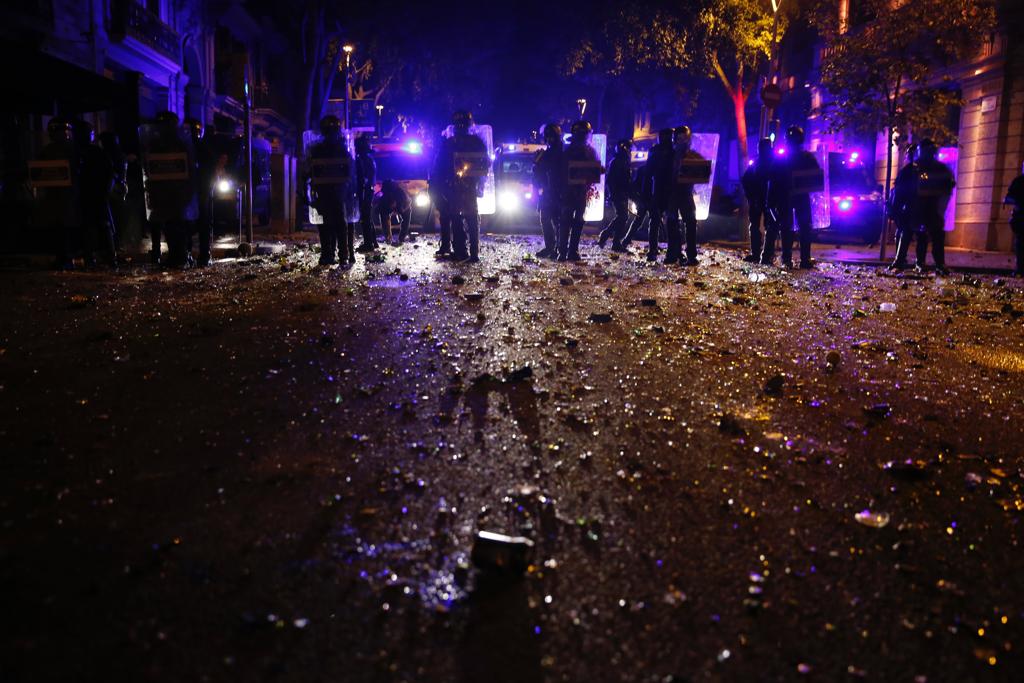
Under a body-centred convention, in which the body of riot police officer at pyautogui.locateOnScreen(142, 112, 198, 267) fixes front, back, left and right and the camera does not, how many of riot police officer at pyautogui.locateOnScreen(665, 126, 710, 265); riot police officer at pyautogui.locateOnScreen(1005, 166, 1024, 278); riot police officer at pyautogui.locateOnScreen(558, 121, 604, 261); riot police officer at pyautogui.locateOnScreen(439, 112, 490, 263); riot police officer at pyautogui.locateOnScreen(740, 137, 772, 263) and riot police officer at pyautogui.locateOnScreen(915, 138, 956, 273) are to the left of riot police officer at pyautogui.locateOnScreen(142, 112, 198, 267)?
6

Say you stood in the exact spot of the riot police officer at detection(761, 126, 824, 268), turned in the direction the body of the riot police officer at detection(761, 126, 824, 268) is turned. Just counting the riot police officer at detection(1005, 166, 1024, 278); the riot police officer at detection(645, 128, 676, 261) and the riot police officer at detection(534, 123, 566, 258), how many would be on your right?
2

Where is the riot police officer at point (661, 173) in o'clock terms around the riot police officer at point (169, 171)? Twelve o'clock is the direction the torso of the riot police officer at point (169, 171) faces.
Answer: the riot police officer at point (661, 173) is roughly at 9 o'clock from the riot police officer at point (169, 171).

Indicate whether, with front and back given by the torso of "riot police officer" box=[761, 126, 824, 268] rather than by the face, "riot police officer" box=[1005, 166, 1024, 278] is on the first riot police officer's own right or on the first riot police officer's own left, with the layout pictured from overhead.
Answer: on the first riot police officer's own left

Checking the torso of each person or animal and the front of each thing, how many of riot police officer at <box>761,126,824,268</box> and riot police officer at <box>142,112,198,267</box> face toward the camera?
2

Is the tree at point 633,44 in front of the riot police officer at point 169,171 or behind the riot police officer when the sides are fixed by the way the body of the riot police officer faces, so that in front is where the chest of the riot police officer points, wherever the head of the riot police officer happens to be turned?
behind

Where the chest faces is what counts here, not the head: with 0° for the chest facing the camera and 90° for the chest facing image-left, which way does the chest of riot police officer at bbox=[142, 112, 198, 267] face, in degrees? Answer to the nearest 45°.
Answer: approximately 0°

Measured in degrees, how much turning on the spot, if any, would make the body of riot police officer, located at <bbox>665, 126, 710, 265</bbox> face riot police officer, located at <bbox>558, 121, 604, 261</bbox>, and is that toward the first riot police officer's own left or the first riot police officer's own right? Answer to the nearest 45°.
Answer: approximately 135° to the first riot police officer's own right

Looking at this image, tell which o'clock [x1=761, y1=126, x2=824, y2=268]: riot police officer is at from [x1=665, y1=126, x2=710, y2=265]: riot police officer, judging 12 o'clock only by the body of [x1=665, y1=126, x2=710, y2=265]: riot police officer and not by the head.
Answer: [x1=761, y1=126, x2=824, y2=268]: riot police officer is roughly at 10 o'clock from [x1=665, y1=126, x2=710, y2=265]: riot police officer.

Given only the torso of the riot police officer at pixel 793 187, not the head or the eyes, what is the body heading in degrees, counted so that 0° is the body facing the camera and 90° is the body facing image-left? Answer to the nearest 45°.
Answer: approximately 0°

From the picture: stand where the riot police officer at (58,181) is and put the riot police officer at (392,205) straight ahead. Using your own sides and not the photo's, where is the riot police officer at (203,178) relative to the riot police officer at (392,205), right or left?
right

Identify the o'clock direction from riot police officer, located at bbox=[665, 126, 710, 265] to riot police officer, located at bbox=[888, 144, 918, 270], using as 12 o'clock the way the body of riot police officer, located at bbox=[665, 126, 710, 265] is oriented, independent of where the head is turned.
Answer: riot police officer, located at bbox=[888, 144, 918, 270] is roughly at 10 o'clock from riot police officer, located at bbox=[665, 126, 710, 265].
